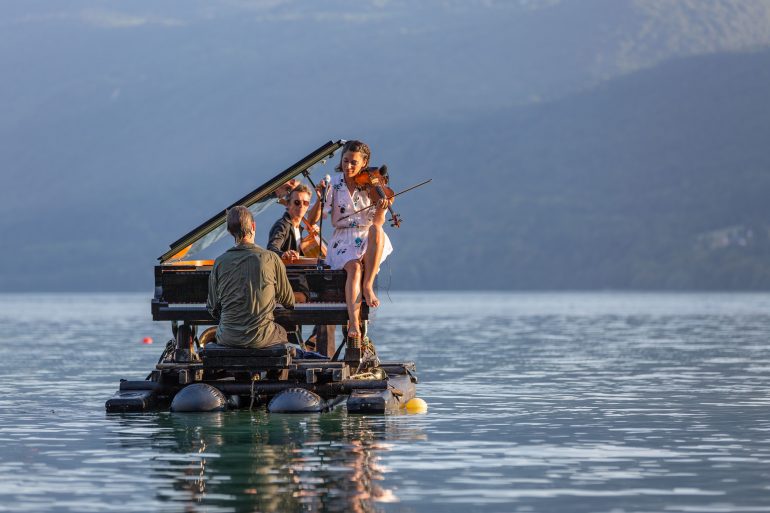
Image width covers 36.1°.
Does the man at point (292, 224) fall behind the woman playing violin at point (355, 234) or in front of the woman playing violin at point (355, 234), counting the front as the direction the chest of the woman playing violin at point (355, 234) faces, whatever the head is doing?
behind

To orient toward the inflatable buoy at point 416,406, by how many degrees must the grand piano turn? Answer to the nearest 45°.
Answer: approximately 90° to its left

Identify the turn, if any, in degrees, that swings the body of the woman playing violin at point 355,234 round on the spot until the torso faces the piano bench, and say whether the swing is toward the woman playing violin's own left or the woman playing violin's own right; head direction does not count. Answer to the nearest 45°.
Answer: approximately 45° to the woman playing violin's own right

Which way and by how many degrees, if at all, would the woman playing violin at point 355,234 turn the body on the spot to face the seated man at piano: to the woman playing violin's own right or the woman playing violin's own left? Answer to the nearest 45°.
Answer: approximately 45° to the woman playing violin's own right

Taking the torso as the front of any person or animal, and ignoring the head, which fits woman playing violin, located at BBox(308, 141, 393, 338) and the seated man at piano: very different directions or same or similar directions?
very different directions

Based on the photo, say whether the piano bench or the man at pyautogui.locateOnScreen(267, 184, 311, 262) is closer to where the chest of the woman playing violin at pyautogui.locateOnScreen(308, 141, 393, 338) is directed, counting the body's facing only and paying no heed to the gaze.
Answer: the piano bench

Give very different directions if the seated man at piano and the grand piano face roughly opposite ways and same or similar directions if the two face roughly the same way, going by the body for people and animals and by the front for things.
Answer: very different directions

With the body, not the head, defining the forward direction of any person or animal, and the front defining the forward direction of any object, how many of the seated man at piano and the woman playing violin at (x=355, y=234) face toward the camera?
1

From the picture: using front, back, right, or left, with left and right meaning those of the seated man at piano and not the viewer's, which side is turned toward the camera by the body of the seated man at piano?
back

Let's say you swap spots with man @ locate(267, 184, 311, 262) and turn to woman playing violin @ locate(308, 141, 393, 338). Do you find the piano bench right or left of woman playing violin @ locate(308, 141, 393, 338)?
right
